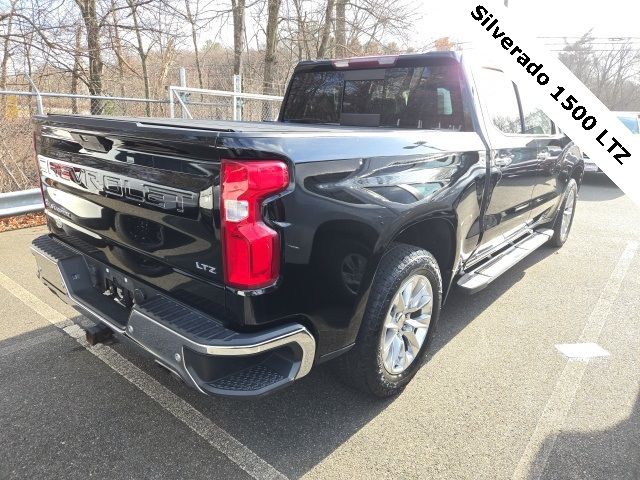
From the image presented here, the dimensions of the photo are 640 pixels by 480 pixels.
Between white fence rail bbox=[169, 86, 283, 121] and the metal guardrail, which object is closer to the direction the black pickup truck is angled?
the white fence rail

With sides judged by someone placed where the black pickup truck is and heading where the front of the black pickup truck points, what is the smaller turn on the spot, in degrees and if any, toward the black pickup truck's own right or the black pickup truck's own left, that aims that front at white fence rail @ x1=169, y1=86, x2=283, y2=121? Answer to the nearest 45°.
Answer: approximately 45° to the black pickup truck's own left

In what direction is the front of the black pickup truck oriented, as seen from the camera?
facing away from the viewer and to the right of the viewer

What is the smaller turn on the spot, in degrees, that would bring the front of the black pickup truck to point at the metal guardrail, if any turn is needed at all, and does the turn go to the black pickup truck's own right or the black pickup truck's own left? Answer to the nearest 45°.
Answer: approximately 90° to the black pickup truck's own left
